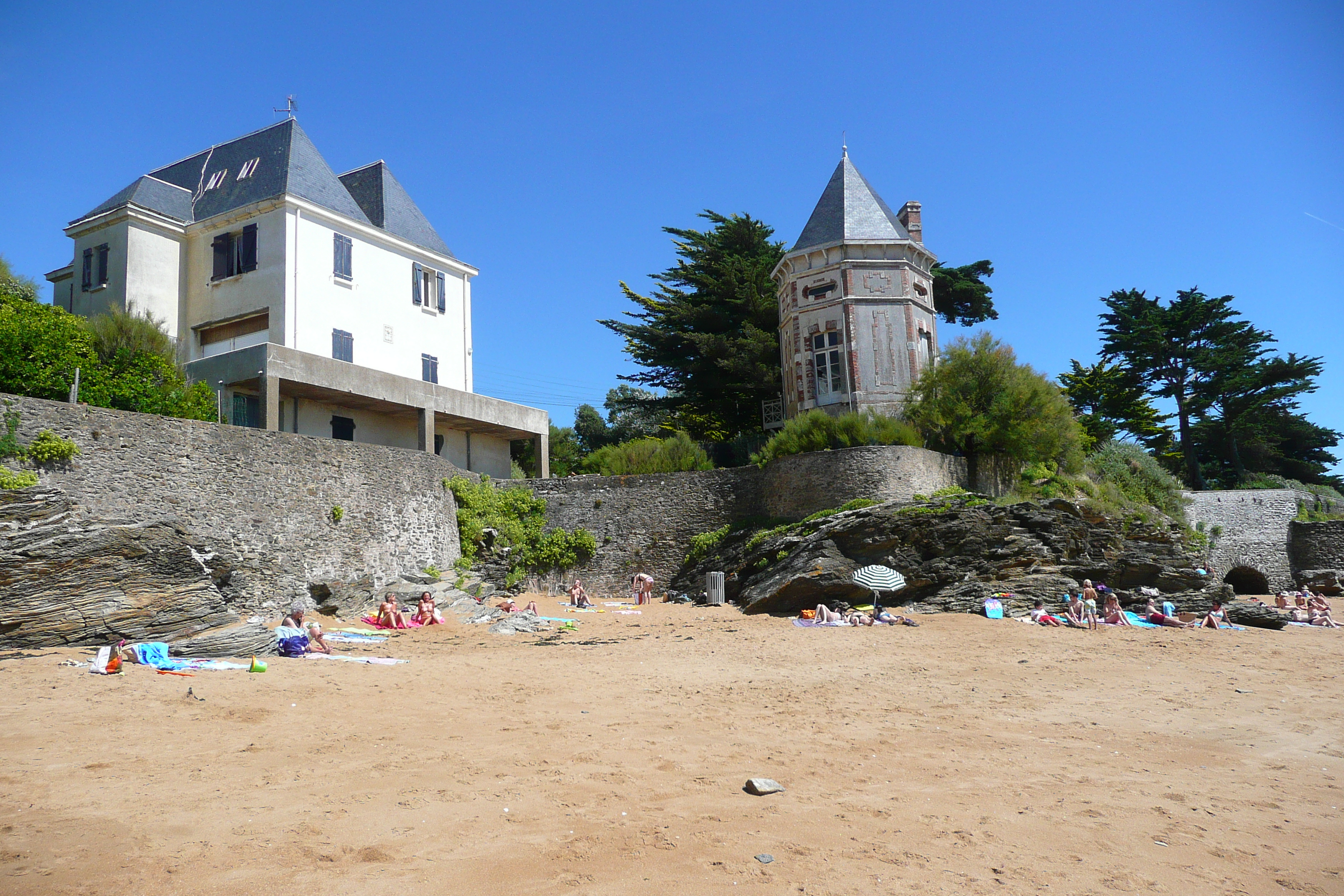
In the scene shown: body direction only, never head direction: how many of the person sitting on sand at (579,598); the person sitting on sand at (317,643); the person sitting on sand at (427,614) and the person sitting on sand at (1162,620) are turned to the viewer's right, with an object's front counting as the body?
2

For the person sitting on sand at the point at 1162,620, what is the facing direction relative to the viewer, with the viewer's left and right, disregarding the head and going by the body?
facing to the right of the viewer

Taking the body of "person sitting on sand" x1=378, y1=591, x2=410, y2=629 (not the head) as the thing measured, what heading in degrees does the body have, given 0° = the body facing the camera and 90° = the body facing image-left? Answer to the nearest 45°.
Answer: approximately 315°

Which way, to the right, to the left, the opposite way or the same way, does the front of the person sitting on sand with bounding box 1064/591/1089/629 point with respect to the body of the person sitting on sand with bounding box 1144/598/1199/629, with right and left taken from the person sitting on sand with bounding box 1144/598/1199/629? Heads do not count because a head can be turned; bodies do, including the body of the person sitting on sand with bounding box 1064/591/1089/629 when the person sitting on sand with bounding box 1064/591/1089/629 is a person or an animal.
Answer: to the right

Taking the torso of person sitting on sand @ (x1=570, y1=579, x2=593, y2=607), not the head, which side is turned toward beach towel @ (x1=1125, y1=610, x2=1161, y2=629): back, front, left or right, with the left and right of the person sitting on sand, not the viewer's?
left

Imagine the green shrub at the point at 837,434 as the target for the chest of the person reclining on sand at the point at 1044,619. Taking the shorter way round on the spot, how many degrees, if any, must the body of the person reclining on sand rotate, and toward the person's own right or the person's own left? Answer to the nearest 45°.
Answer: approximately 180°

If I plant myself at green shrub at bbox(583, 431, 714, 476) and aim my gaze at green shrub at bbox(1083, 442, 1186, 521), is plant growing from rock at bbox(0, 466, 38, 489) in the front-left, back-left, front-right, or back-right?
back-right

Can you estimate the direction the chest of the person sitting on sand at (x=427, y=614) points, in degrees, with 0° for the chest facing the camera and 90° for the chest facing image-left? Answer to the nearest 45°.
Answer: approximately 0°

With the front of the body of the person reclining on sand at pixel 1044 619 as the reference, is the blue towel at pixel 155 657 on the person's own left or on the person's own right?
on the person's own right

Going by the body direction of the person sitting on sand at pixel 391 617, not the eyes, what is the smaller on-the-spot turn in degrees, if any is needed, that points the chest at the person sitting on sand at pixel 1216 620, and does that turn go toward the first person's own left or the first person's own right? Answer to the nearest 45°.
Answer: approximately 45° to the first person's own left

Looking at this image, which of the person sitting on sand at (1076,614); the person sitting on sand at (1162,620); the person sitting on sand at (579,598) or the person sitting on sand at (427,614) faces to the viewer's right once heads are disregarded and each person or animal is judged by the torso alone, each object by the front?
the person sitting on sand at (1162,620)

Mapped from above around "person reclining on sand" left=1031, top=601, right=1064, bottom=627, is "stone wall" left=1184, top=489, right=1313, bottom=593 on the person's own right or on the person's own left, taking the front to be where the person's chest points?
on the person's own left

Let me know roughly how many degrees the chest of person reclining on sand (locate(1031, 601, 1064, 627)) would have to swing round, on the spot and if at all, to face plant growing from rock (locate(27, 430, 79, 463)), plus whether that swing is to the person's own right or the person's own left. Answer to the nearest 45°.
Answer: approximately 90° to the person's own right

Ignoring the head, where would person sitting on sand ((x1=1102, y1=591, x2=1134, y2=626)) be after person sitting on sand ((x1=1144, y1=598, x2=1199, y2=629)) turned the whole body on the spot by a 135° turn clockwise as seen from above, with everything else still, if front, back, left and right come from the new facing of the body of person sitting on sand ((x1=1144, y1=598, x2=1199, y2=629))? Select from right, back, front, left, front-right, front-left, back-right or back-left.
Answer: front

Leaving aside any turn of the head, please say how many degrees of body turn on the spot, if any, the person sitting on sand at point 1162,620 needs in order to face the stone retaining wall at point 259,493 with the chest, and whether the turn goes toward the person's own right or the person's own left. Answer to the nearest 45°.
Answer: approximately 135° to the person's own right
